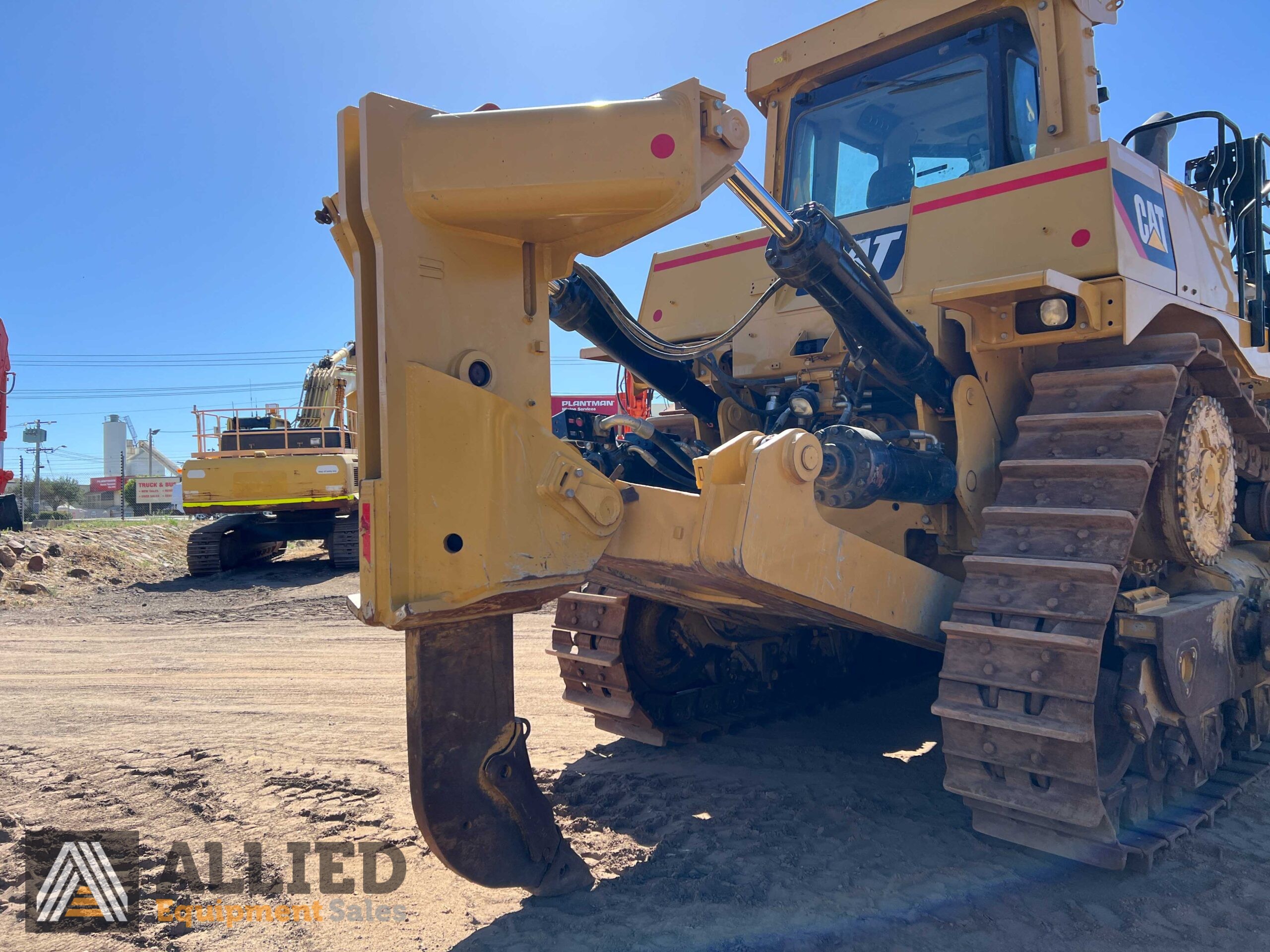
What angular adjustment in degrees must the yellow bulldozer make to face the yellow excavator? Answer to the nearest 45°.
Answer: approximately 90° to its left

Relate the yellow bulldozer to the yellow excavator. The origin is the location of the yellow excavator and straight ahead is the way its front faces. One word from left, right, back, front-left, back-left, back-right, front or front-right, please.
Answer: back-right

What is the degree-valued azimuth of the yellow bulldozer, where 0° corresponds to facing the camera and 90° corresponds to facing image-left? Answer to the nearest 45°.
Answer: approximately 225°

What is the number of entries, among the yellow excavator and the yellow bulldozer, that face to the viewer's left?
0

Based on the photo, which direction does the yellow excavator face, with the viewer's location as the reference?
facing away from the viewer and to the right of the viewer
